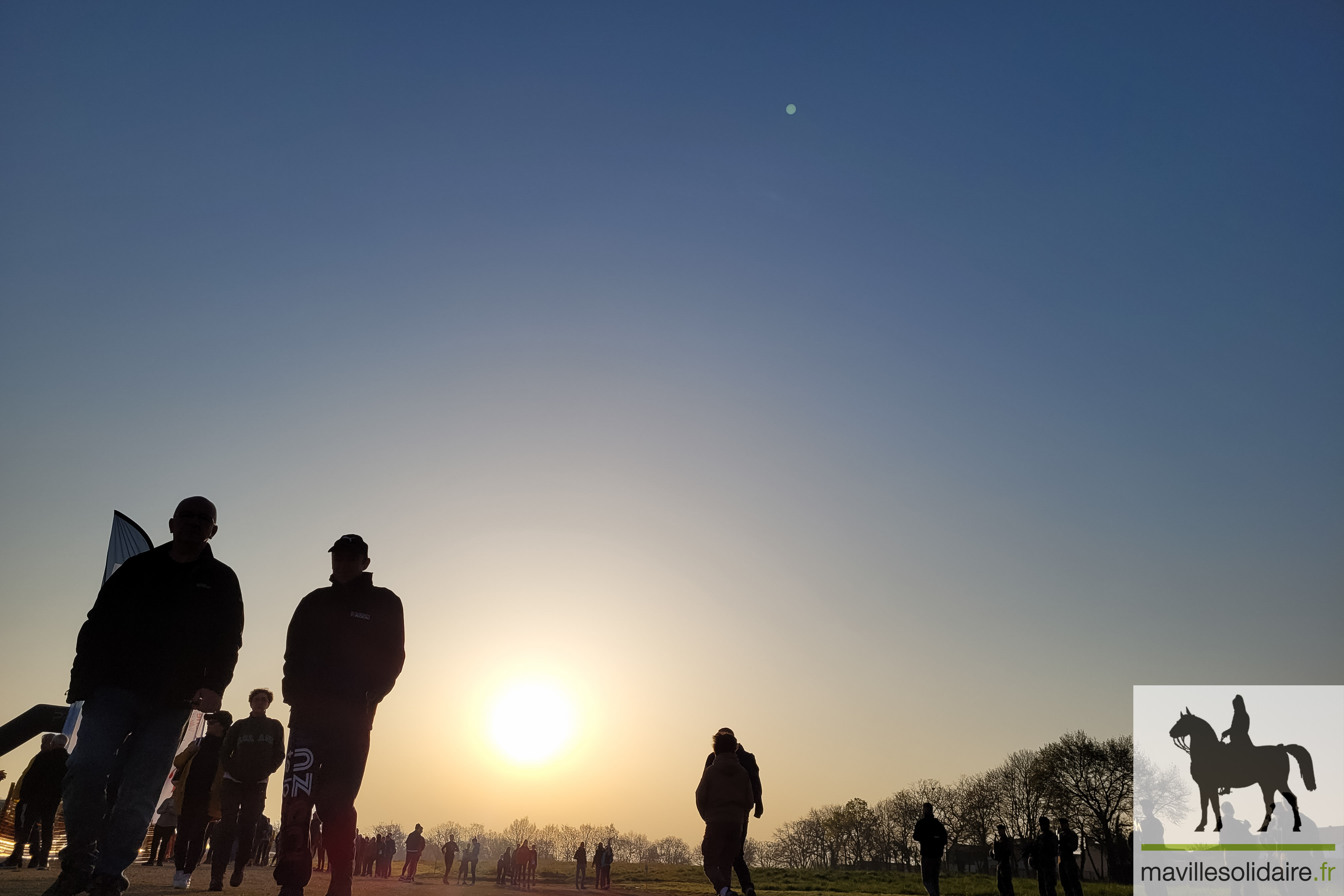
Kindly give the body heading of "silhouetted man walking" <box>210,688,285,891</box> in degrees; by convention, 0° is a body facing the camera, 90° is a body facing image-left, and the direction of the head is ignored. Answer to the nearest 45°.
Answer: approximately 0°

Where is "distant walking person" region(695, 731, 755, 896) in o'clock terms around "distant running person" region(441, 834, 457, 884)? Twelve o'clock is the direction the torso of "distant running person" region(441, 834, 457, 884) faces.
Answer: "distant walking person" region(695, 731, 755, 896) is roughly at 12 o'clock from "distant running person" region(441, 834, 457, 884).

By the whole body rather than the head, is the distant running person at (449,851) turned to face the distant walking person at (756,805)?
yes

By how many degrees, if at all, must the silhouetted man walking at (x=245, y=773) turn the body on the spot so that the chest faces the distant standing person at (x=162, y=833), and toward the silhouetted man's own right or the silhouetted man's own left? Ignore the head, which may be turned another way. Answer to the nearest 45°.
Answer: approximately 180°

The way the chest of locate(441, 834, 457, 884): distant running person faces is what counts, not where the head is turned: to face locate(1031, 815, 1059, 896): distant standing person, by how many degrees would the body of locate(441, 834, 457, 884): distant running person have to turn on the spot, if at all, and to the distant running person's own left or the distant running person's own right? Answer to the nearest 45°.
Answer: approximately 45° to the distant running person's own left

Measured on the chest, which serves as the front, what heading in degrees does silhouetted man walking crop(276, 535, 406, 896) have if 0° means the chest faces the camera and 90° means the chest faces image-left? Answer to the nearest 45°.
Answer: approximately 0°
